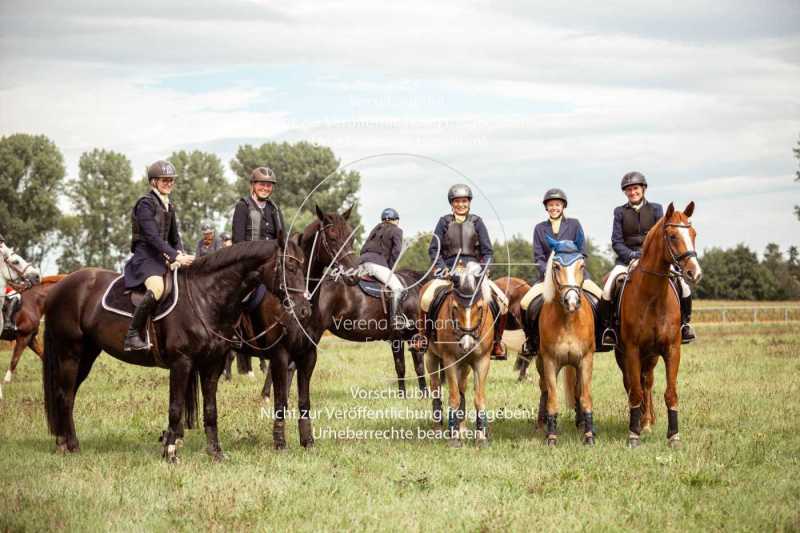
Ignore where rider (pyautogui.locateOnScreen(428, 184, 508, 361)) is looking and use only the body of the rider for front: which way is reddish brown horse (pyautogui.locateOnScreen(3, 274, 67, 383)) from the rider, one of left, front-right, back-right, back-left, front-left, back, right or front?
back-right

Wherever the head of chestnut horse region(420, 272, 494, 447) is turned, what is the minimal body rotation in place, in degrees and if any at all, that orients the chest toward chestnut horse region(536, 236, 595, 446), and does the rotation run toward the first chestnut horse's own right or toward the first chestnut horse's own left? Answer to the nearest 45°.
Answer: approximately 90° to the first chestnut horse's own left

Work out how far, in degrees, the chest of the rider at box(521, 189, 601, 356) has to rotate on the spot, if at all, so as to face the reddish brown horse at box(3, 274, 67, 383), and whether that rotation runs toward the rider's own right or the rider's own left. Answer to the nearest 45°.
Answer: approximately 135° to the rider's own right

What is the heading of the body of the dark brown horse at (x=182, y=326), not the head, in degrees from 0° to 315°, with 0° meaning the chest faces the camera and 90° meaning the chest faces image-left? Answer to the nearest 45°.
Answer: approximately 270°

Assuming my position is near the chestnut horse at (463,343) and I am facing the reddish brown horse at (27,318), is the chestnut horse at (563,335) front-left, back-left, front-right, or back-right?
back-right

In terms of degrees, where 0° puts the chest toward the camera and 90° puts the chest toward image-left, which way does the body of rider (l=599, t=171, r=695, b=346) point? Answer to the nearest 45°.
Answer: approximately 0°
